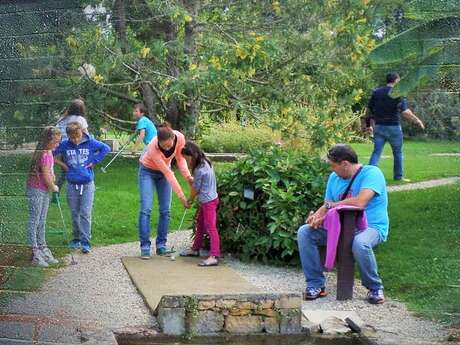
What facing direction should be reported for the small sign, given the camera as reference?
facing the viewer

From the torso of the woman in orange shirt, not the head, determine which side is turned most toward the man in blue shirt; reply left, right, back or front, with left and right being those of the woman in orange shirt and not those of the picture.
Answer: front

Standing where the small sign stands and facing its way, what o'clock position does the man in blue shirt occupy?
The man in blue shirt is roughly at 11 o'clock from the small sign.

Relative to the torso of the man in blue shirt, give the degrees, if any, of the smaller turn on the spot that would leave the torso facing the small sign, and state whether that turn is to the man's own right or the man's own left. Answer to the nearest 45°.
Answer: approximately 90° to the man's own right

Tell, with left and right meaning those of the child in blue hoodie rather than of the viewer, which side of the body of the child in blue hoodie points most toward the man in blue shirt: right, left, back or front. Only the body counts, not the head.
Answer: left

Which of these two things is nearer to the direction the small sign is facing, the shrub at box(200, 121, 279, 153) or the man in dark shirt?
the man in dark shirt

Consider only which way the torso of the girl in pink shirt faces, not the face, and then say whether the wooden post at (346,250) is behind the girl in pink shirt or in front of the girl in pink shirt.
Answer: in front

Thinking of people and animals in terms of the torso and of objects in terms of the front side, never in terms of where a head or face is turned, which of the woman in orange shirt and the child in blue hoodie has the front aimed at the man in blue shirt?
the woman in orange shirt

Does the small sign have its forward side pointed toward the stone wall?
yes

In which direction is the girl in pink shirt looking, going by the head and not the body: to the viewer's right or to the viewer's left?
to the viewer's right

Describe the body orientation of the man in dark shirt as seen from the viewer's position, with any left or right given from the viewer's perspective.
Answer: facing away from the viewer and to the right of the viewer
